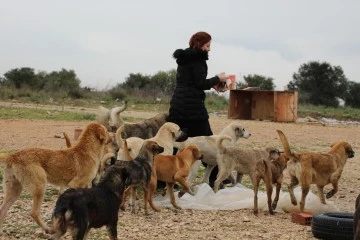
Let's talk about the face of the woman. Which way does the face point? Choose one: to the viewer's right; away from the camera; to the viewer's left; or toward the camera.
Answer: to the viewer's right

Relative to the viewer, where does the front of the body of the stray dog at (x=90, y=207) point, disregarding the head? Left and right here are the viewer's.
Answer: facing away from the viewer and to the right of the viewer

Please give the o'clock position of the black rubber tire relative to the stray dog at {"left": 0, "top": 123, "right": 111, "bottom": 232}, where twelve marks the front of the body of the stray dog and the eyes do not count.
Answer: The black rubber tire is roughly at 2 o'clock from the stray dog.

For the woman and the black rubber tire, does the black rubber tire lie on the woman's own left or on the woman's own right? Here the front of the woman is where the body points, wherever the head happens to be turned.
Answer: on the woman's own right

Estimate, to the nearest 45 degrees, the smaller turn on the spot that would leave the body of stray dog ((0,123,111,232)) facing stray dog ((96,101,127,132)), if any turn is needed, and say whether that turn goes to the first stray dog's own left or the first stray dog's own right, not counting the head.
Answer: approximately 45° to the first stray dog's own left

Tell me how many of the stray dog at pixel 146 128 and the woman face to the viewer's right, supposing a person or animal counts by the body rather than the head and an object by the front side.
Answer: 2

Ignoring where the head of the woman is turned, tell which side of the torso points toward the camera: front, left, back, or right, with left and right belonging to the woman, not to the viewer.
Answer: right

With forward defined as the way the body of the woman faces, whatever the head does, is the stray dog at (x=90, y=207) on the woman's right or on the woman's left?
on the woman's right

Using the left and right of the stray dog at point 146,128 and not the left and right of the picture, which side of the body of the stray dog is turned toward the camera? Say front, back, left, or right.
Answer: right
